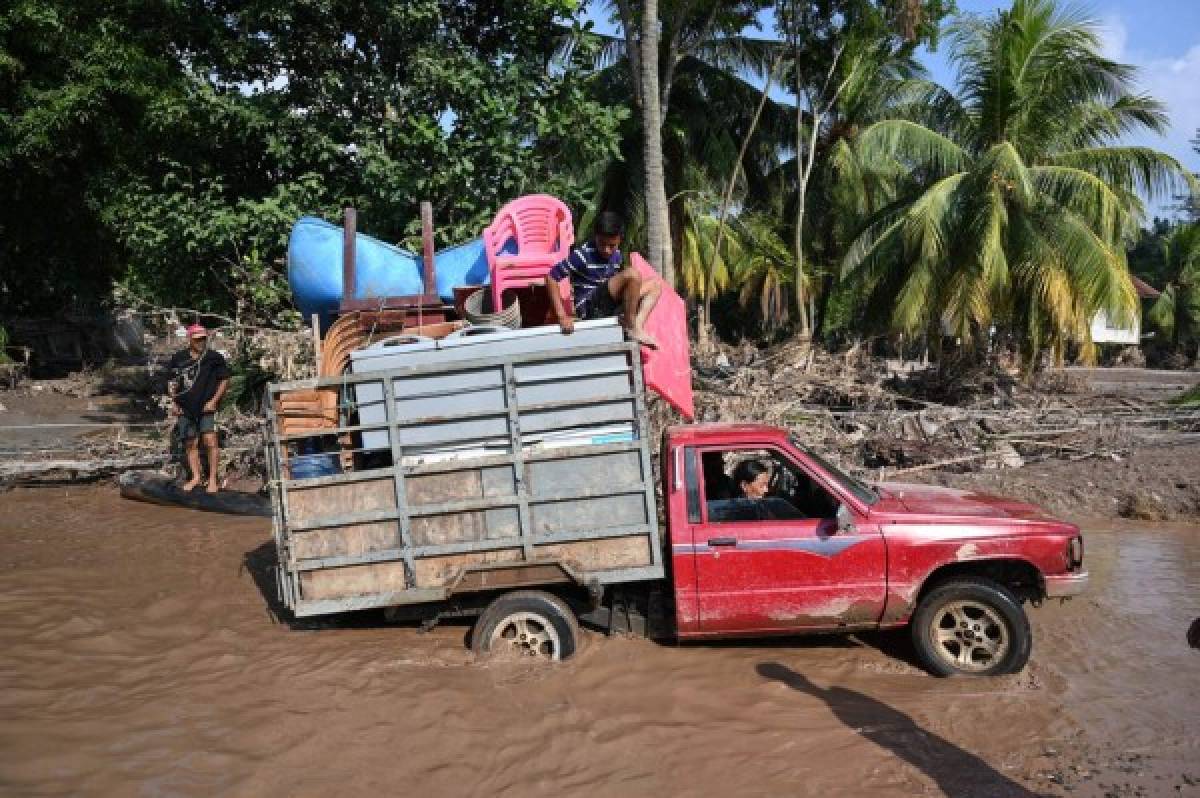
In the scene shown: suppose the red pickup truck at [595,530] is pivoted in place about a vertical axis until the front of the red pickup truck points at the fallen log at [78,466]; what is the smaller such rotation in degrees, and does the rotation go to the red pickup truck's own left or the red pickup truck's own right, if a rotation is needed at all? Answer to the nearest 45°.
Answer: approximately 135° to the red pickup truck's own left

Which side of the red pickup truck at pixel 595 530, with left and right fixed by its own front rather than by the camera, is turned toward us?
right

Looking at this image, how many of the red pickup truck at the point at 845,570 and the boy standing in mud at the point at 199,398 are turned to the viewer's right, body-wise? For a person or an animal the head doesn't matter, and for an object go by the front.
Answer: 1

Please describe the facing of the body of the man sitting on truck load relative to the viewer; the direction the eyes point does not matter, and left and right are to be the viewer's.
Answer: facing the viewer and to the right of the viewer

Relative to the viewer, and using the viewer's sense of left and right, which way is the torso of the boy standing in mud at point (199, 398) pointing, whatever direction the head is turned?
facing the viewer

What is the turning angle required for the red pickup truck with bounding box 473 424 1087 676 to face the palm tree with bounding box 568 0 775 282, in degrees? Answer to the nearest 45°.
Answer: approximately 90° to its left

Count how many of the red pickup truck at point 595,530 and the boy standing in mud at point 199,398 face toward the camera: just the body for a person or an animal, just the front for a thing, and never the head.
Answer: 1

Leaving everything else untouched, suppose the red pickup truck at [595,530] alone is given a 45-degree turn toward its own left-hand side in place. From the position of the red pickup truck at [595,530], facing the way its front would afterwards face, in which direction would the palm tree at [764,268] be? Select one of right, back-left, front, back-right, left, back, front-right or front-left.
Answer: front-left

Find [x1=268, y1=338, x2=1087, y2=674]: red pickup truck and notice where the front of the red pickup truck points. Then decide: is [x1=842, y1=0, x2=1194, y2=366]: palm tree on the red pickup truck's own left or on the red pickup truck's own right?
on the red pickup truck's own left
